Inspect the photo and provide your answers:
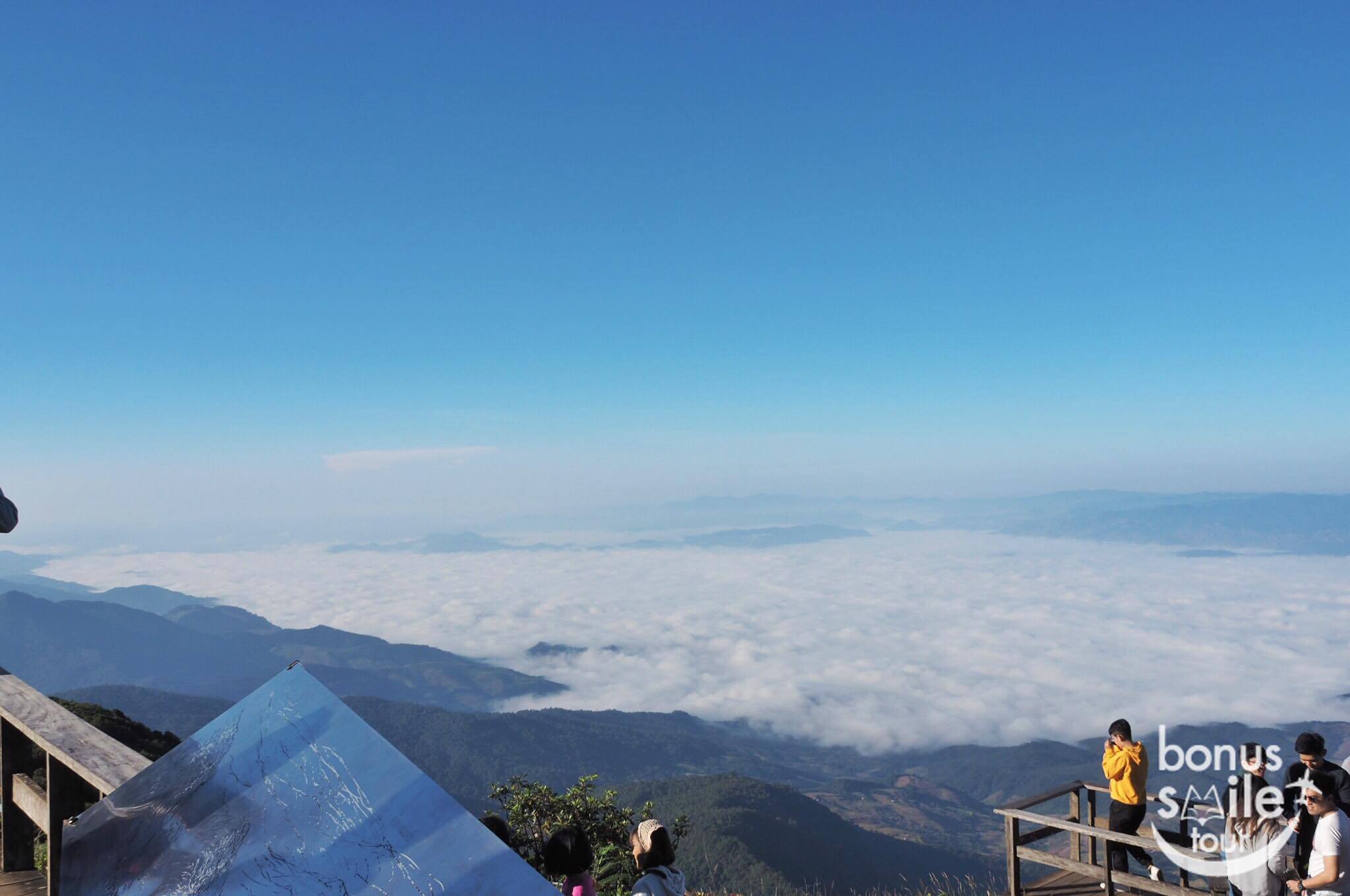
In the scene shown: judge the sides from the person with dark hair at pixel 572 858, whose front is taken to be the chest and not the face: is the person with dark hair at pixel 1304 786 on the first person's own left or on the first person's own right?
on the first person's own right

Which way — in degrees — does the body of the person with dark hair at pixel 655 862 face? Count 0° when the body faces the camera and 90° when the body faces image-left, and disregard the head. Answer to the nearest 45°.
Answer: approximately 135°

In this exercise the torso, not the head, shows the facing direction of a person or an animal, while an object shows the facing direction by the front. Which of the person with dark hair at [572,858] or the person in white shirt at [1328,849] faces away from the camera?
the person with dark hair

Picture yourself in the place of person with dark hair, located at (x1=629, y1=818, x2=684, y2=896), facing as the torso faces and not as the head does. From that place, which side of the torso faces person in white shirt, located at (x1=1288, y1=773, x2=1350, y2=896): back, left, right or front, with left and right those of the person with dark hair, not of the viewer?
right

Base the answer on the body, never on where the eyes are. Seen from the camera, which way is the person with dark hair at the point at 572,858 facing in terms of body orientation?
away from the camera

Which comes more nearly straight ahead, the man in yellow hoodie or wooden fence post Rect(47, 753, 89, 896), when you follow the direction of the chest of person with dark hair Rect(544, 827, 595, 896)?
the man in yellow hoodie

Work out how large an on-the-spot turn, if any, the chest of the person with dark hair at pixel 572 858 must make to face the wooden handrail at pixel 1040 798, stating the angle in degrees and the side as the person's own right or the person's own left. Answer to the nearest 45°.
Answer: approximately 45° to the person's own right

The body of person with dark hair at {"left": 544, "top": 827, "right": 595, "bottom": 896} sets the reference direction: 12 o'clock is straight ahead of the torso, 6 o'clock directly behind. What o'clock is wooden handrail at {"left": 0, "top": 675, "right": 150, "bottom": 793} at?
The wooden handrail is roughly at 9 o'clock from the person with dark hair.

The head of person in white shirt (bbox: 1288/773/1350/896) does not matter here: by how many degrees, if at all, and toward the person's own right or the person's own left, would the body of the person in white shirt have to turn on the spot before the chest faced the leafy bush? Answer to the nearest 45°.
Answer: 0° — they already face it

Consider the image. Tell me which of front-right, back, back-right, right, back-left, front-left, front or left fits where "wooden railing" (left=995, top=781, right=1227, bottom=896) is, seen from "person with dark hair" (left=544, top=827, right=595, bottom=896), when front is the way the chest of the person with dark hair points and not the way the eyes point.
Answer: front-right

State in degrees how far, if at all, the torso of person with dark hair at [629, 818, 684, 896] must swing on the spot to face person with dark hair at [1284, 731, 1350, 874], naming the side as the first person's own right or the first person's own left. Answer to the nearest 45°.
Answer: approximately 90° to the first person's own right

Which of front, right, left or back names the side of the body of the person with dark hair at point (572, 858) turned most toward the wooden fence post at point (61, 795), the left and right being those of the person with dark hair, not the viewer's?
left

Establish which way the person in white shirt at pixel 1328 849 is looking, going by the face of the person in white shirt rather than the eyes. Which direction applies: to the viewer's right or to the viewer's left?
to the viewer's left

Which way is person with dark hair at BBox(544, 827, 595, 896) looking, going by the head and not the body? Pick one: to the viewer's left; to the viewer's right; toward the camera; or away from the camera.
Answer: away from the camera
